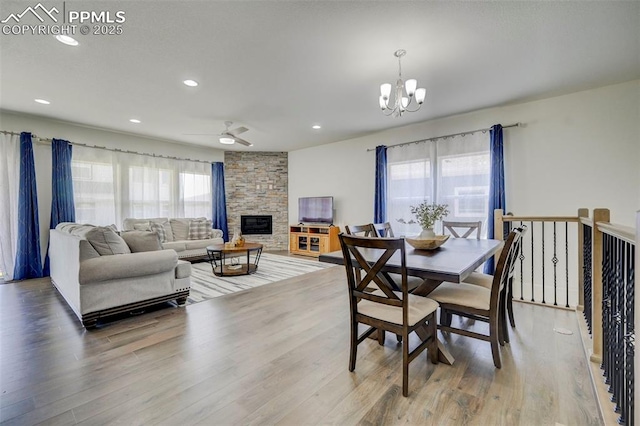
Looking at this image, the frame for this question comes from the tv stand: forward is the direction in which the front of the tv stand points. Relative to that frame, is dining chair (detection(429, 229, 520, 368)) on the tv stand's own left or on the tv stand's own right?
on the tv stand's own left

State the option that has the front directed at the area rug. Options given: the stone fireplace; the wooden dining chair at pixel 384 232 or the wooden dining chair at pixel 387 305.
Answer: the stone fireplace

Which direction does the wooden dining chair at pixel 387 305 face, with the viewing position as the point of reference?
facing away from the viewer and to the right of the viewer

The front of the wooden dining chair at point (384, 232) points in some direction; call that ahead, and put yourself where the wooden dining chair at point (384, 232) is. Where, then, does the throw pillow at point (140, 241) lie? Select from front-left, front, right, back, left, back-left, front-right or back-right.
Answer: back-right

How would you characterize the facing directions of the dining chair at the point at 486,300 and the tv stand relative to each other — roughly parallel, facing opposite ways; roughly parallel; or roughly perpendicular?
roughly perpendicular

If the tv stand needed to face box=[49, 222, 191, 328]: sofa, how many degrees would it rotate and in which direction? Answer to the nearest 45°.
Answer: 0° — it already faces it

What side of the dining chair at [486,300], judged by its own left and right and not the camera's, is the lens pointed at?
left

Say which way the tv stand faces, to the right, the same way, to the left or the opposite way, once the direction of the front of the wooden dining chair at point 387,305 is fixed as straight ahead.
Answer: the opposite way

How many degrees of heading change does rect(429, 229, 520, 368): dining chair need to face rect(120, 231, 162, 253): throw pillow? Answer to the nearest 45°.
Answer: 0° — it already faces it

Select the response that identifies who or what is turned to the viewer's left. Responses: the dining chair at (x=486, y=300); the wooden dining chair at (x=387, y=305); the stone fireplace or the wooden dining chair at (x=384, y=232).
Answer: the dining chair

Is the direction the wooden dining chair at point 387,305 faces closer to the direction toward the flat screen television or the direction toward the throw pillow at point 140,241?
the flat screen television

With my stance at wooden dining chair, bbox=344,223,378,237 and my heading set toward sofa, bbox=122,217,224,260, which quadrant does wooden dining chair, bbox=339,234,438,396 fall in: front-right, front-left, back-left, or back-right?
back-left

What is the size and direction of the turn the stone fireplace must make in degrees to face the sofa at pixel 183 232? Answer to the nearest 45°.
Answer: approximately 45° to its right
